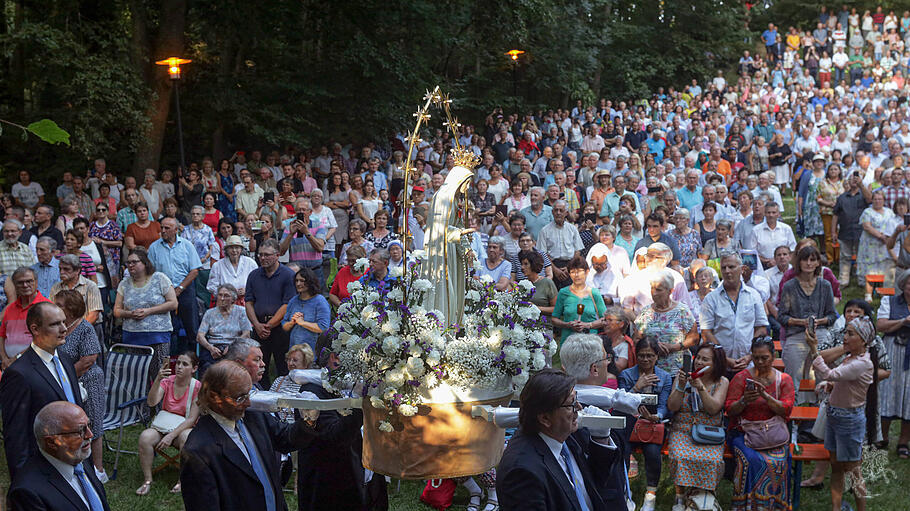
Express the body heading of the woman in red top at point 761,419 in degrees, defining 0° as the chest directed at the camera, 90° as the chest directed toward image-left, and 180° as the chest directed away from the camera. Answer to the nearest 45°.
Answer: approximately 0°

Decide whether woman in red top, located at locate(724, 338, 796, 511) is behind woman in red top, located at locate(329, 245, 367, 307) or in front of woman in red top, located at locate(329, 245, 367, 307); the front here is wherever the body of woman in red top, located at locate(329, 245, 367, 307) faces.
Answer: in front

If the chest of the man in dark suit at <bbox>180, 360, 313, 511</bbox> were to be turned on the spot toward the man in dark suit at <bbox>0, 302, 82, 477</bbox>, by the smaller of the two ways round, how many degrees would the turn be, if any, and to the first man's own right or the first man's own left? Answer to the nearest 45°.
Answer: approximately 180°

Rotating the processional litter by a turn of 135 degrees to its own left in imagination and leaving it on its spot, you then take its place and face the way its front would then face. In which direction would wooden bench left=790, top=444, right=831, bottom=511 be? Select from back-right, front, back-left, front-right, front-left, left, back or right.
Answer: right

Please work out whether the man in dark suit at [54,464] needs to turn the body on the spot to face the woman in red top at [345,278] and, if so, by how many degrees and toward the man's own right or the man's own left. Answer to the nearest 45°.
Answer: approximately 90° to the man's own left

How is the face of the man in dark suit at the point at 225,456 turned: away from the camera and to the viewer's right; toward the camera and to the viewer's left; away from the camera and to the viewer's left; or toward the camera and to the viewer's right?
toward the camera and to the viewer's right

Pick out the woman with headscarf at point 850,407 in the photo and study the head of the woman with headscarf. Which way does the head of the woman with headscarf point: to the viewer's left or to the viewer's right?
to the viewer's left

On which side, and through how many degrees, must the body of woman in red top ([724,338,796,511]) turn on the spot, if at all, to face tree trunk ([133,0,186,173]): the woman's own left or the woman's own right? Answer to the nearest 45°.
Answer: approximately 135° to the woman's own right

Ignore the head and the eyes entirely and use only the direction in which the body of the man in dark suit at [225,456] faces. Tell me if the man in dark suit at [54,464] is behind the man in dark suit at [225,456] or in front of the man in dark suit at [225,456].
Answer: behind

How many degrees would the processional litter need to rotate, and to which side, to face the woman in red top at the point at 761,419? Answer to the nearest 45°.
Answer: approximately 45° to its left
